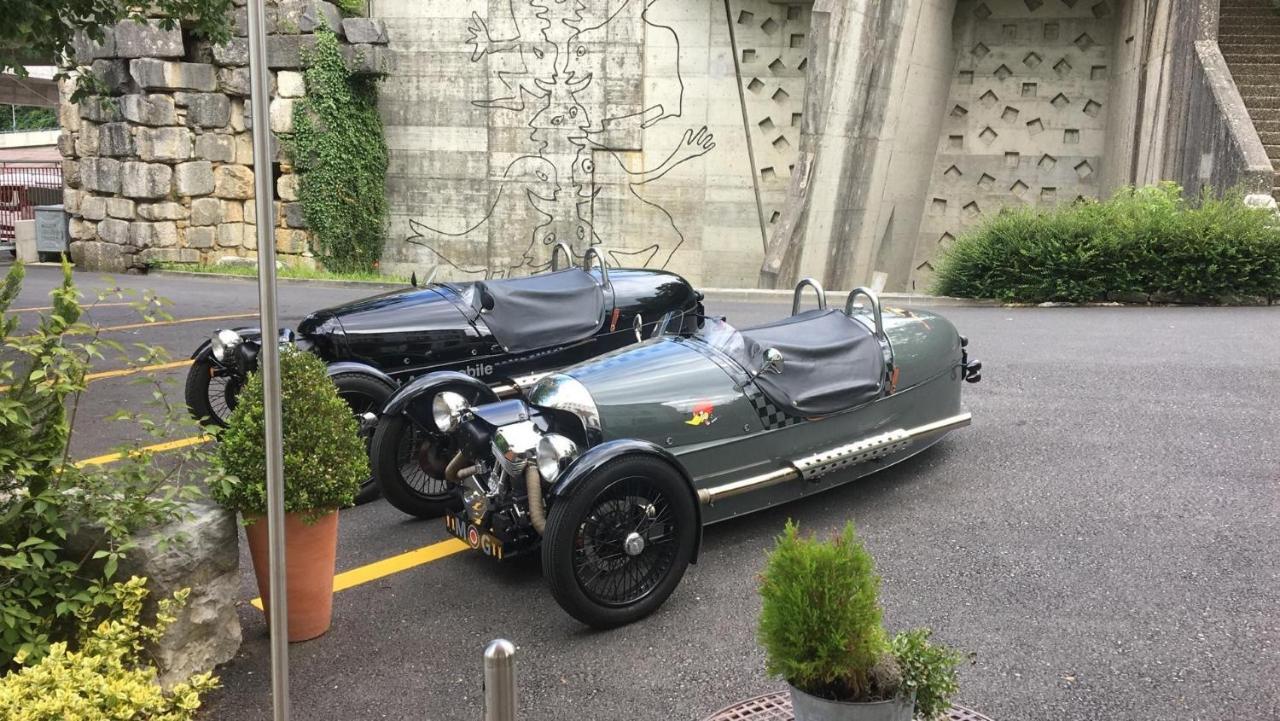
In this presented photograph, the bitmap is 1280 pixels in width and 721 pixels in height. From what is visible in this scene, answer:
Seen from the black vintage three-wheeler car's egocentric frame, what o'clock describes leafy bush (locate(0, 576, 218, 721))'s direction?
The leafy bush is roughly at 11 o'clock from the black vintage three-wheeler car.

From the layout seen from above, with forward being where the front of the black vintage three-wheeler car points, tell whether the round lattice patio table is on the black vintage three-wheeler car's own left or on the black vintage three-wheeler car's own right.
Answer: on the black vintage three-wheeler car's own left

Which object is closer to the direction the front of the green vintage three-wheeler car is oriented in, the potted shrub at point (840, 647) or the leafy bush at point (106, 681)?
the leafy bush

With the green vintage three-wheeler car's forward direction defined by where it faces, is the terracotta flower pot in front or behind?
in front

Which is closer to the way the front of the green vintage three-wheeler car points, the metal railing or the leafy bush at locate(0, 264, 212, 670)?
the leafy bush

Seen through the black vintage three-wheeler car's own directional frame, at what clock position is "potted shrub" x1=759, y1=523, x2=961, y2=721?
The potted shrub is roughly at 10 o'clock from the black vintage three-wheeler car.

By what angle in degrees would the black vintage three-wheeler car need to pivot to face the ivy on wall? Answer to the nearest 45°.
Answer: approximately 135° to its right

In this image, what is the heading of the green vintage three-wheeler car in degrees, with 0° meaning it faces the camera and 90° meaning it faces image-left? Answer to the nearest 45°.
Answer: approximately 45°

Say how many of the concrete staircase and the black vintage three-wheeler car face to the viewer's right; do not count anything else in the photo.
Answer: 0

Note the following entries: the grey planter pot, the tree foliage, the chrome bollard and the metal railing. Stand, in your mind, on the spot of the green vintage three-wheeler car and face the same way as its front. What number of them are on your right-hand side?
2
